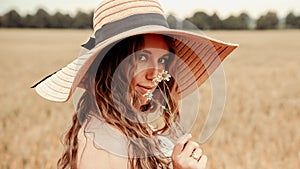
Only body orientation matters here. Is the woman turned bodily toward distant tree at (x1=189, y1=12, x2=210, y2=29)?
no

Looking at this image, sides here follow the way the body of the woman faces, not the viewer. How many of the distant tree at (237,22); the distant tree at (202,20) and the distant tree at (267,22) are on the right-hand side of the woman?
0

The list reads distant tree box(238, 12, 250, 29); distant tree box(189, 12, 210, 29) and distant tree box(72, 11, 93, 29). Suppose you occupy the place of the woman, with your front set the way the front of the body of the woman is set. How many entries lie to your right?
0

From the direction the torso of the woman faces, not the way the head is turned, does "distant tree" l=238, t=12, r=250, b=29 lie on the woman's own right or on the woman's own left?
on the woman's own left

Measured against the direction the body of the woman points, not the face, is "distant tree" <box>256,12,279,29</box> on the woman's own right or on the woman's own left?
on the woman's own left

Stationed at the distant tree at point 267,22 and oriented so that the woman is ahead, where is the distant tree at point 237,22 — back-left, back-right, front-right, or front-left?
front-right

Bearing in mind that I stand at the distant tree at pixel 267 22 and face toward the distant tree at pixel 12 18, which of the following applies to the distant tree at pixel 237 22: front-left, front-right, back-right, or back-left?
front-left

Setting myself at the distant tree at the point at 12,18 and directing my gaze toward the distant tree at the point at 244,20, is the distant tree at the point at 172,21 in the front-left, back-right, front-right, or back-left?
front-right

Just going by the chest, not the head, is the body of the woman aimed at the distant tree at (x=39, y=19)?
no
